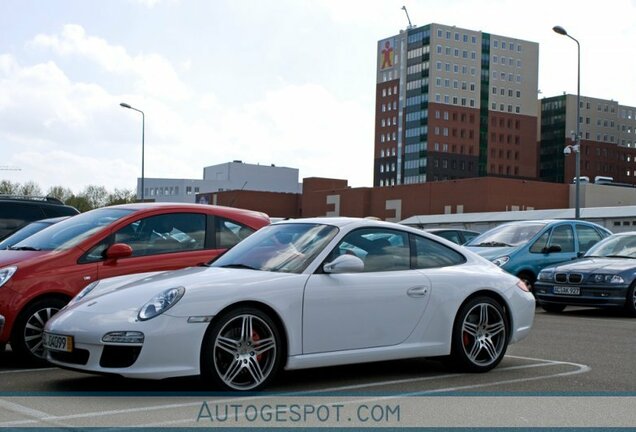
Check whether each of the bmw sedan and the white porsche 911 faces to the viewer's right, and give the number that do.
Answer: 0

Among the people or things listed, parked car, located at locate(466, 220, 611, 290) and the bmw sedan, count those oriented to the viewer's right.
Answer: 0

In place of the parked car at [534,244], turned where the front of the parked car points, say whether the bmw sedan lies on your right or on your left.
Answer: on your left

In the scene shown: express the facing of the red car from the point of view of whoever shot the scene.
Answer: facing the viewer and to the left of the viewer

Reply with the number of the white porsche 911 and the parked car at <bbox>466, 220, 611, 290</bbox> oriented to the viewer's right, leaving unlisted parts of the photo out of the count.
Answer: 0

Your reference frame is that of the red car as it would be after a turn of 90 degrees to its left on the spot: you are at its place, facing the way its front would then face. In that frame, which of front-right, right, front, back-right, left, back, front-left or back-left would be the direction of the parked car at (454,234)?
left

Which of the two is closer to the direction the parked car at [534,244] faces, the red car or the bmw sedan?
the red car

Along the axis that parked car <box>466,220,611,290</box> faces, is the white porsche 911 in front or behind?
in front

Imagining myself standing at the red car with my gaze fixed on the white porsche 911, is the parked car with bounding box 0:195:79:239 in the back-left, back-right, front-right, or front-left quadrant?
back-left

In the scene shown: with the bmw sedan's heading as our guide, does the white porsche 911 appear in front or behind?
in front

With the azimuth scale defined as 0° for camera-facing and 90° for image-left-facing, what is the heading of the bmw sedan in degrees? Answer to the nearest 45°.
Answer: approximately 45°
